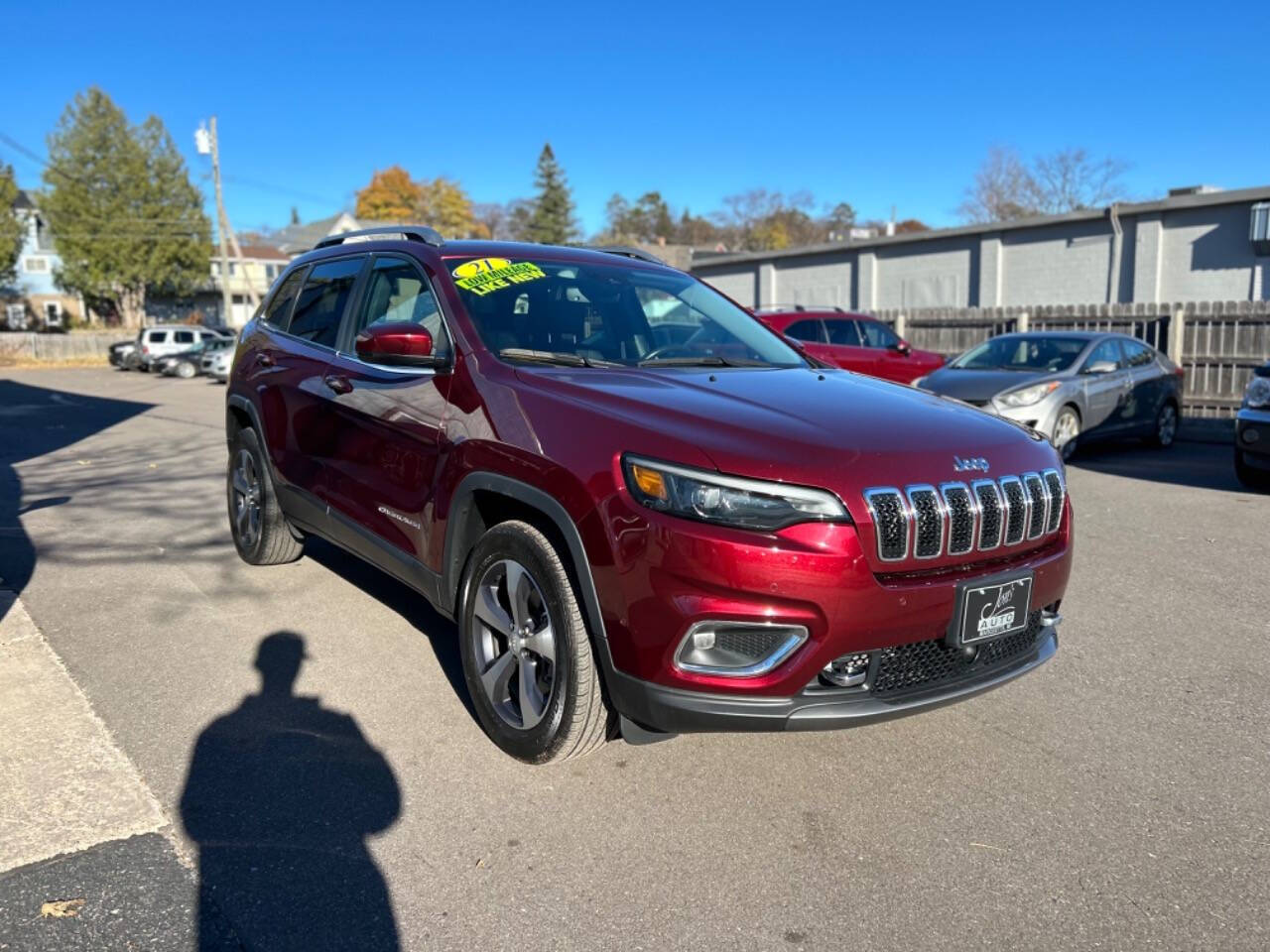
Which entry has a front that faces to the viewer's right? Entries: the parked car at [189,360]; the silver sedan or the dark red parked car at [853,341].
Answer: the dark red parked car

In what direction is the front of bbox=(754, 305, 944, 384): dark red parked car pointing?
to the viewer's right

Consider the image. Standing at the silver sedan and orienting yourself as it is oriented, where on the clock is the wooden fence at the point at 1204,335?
The wooden fence is roughly at 5 o'clock from the silver sedan.

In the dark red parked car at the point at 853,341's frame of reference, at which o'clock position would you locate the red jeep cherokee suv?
The red jeep cherokee suv is roughly at 3 o'clock from the dark red parked car.

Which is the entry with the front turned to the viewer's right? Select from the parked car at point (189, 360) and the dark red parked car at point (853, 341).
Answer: the dark red parked car

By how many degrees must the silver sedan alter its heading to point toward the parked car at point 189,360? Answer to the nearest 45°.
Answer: approximately 90° to its right

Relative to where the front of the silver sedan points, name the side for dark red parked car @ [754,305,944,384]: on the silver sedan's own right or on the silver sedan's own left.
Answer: on the silver sedan's own right

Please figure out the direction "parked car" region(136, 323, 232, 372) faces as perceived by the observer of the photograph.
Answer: facing to the right of the viewer

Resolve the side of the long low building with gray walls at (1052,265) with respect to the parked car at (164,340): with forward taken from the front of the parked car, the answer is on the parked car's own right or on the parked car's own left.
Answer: on the parked car's own right
